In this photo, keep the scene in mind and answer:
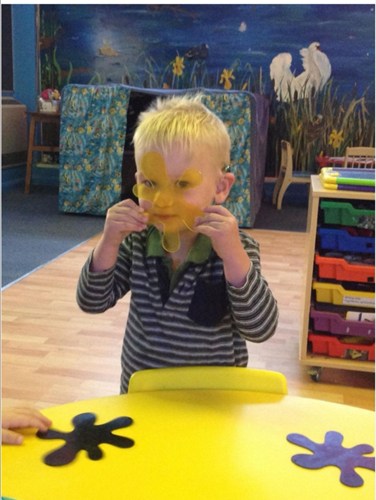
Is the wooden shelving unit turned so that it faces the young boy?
yes

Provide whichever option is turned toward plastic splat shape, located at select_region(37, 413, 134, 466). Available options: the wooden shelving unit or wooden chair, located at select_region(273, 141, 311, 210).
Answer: the wooden shelving unit

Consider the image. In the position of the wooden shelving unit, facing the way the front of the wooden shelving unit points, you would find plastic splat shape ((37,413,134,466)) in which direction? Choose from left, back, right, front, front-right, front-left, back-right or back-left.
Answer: front
